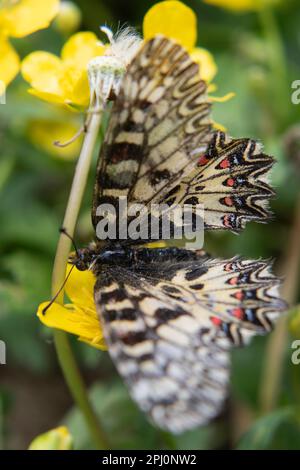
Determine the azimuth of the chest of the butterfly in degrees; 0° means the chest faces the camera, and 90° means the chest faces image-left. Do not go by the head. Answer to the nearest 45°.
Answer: approximately 90°

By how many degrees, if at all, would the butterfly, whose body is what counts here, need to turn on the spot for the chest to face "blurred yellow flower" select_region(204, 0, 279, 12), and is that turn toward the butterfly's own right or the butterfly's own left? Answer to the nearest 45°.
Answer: approximately 90° to the butterfly's own right
